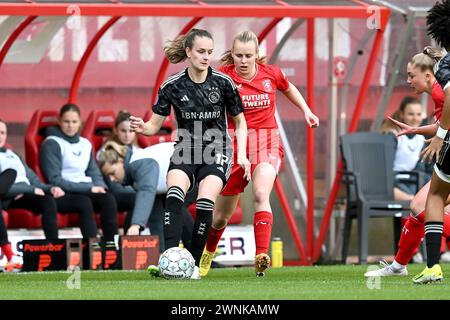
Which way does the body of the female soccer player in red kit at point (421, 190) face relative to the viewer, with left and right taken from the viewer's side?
facing to the left of the viewer

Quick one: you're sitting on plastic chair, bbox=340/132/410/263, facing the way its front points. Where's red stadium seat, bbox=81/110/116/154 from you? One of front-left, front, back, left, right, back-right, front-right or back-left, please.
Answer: back-right

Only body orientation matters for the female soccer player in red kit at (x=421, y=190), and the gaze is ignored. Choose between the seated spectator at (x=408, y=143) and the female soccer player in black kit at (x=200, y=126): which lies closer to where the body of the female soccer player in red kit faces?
the female soccer player in black kit

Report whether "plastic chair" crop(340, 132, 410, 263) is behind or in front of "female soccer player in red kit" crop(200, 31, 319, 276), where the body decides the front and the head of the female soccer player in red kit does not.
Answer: behind

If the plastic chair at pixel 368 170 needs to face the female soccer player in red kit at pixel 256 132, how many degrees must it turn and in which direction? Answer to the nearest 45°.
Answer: approximately 45° to its right

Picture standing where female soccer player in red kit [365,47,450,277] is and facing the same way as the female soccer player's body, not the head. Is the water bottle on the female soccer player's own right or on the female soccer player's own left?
on the female soccer player's own right

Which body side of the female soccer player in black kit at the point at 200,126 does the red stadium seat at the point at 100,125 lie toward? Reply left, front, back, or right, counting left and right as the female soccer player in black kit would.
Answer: back

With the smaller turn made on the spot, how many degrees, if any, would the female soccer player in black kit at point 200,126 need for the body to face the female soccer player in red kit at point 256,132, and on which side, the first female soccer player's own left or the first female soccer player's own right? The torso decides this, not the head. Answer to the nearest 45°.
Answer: approximately 135° to the first female soccer player's own left
